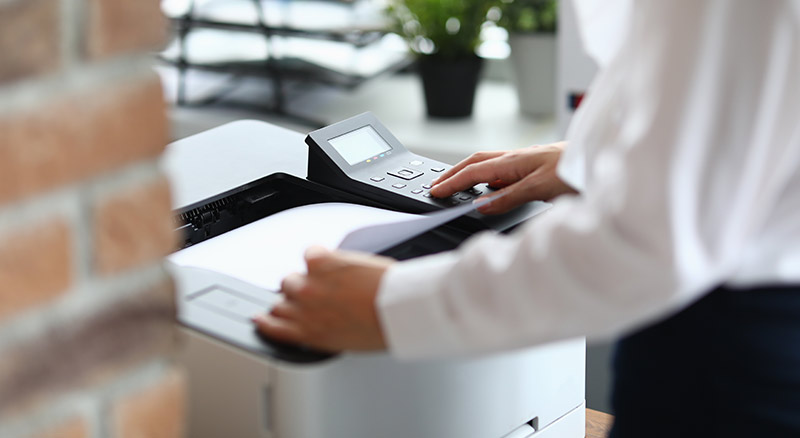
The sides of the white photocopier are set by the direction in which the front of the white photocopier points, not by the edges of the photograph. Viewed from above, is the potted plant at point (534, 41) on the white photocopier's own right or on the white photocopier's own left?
on the white photocopier's own left

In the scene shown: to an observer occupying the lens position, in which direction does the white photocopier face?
facing the viewer and to the right of the viewer

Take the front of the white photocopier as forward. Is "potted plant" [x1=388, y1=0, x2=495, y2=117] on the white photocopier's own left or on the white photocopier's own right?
on the white photocopier's own left

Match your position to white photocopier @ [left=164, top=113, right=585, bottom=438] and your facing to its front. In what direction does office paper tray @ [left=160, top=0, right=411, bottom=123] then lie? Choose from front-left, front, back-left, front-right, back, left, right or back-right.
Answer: back-left
